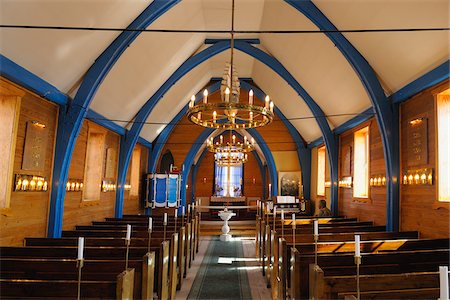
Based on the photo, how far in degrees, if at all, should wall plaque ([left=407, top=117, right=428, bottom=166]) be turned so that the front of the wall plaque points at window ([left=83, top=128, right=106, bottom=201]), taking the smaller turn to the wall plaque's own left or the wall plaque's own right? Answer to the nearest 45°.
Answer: approximately 45° to the wall plaque's own right

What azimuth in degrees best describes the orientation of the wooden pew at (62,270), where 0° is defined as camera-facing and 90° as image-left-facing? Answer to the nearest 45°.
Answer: approximately 180°

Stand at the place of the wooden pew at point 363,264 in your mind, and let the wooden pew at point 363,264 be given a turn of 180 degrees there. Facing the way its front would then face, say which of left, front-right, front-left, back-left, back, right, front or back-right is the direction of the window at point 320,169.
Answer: back

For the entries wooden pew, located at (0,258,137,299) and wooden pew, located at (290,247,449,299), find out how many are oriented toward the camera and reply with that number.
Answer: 0

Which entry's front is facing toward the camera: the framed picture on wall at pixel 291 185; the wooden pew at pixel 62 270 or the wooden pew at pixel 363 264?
the framed picture on wall

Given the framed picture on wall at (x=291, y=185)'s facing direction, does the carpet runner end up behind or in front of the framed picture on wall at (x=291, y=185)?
in front

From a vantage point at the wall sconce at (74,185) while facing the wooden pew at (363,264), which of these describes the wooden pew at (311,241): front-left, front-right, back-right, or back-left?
front-left

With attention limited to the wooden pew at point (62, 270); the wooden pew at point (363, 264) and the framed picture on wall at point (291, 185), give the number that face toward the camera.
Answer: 1

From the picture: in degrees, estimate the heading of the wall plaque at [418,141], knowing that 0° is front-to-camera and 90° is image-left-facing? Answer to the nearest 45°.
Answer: approximately 45°

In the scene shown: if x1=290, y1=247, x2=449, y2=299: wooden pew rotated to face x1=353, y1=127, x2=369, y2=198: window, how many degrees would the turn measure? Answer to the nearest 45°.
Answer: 0° — it already faces it

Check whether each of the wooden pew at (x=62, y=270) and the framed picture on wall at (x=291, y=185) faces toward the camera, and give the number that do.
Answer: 1

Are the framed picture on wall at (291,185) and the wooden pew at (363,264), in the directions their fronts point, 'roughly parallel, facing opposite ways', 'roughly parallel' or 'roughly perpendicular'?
roughly parallel, facing opposite ways

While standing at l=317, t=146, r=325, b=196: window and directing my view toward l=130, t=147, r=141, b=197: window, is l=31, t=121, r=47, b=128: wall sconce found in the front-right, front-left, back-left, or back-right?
front-left

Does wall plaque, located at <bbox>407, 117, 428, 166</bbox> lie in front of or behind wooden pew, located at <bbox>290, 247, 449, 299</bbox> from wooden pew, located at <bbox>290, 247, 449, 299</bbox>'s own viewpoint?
in front

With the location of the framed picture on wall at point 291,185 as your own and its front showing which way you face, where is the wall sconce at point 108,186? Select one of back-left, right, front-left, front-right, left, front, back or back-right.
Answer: front-right

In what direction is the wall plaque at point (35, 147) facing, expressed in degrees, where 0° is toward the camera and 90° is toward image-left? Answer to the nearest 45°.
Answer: approximately 315°

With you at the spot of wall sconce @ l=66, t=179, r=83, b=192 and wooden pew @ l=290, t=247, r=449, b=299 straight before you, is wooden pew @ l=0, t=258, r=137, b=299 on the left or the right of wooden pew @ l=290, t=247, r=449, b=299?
right

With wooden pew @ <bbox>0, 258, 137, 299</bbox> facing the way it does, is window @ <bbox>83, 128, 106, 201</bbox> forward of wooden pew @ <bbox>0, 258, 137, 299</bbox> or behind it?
forward

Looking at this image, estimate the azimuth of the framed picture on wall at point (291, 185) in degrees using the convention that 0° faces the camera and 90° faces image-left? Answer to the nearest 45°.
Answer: approximately 0°

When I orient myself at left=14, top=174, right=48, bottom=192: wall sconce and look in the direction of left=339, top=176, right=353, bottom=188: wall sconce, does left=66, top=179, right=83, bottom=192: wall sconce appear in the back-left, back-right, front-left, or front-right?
front-left

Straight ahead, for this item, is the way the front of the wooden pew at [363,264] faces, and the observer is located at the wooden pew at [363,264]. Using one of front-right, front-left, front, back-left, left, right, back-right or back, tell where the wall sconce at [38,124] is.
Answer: left
